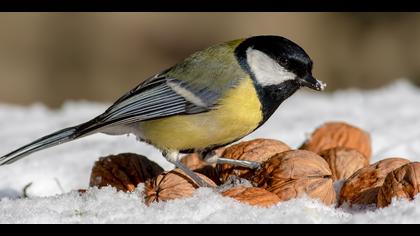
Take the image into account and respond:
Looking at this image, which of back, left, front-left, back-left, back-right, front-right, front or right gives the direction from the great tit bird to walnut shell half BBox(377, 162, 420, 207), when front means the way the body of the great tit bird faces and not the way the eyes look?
front-right

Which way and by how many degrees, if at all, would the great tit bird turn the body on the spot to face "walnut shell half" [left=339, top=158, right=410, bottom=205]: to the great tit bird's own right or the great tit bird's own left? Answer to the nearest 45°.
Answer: approximately 45° to the great tit bird's own right

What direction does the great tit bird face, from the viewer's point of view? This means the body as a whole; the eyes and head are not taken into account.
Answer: to the viewer's right
